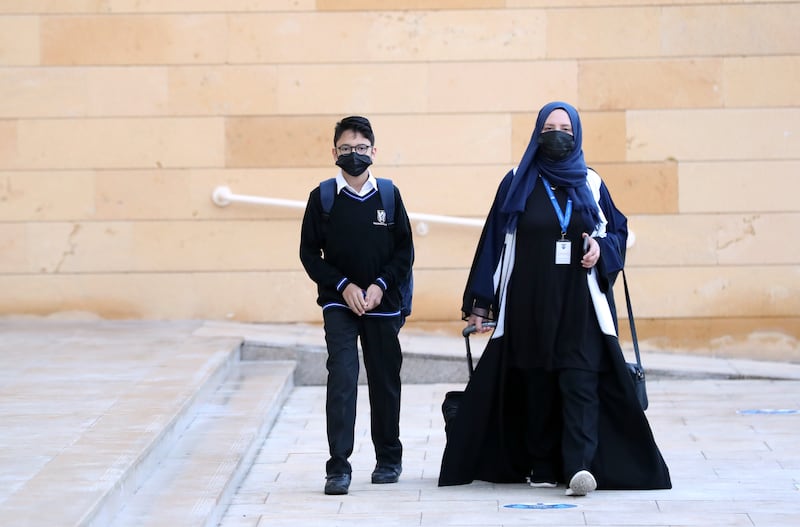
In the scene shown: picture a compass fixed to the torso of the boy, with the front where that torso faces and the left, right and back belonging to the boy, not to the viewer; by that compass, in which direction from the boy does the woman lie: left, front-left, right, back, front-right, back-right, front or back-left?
left

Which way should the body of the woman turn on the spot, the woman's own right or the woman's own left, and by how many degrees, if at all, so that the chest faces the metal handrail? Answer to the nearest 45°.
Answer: approximately 135° to the woman's own right

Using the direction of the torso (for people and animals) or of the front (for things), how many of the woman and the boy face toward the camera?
2

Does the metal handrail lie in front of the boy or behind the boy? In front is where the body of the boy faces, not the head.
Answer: behind

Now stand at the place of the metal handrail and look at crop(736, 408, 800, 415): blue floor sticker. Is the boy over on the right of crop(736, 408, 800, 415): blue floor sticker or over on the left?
right

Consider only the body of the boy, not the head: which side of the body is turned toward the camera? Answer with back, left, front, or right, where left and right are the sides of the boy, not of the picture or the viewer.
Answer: front

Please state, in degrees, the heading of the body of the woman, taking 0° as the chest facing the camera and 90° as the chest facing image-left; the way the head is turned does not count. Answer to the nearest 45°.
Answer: approximately 0°

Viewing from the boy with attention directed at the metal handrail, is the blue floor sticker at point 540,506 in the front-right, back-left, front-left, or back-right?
back-right
